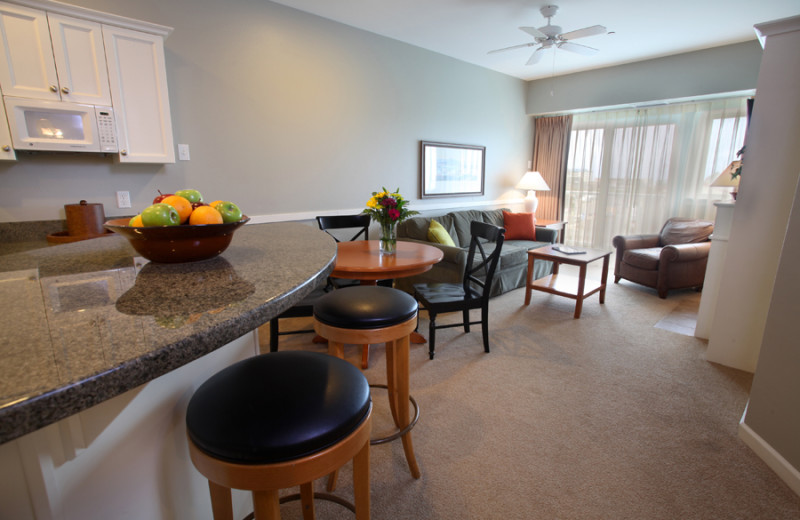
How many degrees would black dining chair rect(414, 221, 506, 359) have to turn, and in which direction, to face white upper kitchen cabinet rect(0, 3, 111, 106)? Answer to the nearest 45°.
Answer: approximately 45° to its right

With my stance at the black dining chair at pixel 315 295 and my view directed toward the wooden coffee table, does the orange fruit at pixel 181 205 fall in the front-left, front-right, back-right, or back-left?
back-right

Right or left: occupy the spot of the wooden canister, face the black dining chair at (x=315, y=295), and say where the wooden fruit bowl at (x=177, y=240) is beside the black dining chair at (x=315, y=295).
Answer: right

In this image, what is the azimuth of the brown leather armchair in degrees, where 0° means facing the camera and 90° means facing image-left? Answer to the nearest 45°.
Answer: approximately 45°

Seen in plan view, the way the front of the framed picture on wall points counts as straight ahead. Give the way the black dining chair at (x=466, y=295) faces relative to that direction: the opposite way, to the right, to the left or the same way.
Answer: to the right

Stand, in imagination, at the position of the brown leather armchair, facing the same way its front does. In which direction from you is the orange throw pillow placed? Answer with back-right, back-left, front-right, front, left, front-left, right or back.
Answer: front-right

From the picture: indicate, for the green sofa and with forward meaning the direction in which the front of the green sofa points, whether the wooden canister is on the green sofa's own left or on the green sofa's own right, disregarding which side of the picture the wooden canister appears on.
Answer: on the green sofa's own right

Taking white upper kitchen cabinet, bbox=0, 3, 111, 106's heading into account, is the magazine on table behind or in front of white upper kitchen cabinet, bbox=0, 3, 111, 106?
in front

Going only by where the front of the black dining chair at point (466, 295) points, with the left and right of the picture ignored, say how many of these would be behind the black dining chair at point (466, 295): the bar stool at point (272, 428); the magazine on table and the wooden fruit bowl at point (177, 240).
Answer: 1

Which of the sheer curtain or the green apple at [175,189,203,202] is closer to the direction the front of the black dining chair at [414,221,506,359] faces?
the green apple

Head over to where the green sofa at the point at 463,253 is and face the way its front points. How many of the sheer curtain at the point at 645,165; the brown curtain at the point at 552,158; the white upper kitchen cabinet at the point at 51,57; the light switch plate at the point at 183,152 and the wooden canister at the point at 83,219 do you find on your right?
3

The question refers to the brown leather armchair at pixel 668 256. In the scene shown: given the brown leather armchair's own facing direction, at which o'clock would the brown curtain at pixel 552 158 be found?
The brown curtain is roughly at 3 o'clock from the brown leather armchair.

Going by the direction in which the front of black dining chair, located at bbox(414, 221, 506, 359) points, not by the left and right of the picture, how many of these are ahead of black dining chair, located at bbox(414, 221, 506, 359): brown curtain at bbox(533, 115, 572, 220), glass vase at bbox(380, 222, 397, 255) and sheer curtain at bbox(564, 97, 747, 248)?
1
